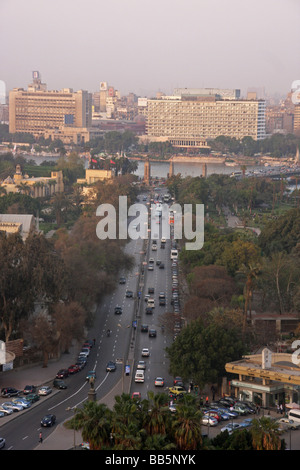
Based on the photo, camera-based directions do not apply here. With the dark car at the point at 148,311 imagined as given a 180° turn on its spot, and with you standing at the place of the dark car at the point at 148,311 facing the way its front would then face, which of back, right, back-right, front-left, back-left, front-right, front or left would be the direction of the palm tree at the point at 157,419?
front

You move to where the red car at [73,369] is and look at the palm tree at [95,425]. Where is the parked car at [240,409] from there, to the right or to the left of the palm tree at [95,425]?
left

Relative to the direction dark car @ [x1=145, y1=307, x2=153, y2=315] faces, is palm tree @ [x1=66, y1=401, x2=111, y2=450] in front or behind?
behind

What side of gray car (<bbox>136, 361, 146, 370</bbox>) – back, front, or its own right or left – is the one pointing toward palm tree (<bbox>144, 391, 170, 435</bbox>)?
back

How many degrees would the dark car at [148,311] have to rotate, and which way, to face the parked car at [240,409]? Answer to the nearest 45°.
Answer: approximately 180°

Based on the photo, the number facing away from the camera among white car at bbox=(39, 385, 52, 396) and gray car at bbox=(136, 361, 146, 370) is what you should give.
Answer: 1

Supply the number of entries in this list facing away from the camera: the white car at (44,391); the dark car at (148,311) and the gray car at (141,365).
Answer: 2

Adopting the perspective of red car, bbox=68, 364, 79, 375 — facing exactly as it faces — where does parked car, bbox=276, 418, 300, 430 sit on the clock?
The parked car is roughly at 9 o'clock from the red car.

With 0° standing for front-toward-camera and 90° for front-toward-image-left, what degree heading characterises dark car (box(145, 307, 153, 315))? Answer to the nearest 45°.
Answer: approximately 180°

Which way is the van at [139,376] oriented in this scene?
away from the camera

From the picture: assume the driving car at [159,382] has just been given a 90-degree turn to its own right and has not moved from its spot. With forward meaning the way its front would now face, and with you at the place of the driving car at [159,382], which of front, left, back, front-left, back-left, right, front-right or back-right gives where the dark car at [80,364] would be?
back-left

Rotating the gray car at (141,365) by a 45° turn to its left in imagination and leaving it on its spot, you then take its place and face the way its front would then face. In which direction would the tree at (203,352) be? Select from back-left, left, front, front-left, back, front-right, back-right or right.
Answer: back

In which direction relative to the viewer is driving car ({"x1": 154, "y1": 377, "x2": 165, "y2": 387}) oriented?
away from the camera

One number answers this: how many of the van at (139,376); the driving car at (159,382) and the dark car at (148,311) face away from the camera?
3

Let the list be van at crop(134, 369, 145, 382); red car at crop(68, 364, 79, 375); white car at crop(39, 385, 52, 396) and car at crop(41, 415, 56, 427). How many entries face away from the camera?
1
